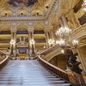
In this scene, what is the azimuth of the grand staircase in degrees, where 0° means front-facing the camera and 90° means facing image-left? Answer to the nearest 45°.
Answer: approximately 0°
